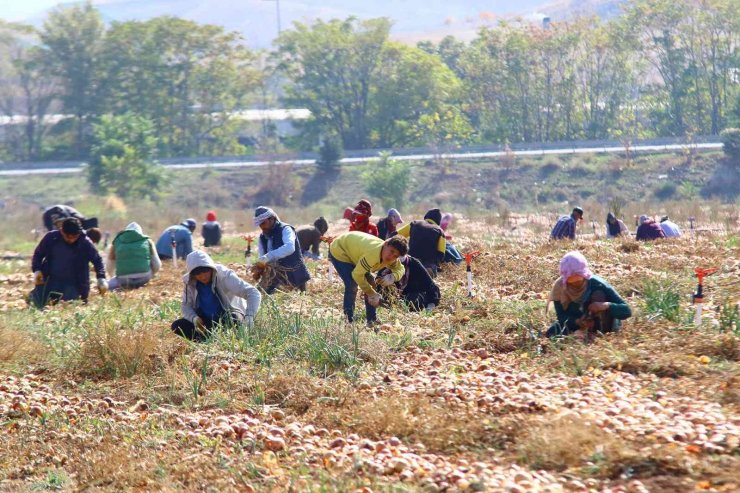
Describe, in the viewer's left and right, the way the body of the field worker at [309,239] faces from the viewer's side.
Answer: facing to the right of the viewer

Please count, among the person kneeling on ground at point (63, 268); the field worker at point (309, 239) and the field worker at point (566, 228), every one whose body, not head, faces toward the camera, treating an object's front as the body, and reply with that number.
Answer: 1

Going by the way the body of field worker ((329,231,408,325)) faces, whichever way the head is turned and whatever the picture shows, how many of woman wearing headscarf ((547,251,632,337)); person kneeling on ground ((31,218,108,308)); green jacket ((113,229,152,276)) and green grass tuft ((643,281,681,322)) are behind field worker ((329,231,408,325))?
2

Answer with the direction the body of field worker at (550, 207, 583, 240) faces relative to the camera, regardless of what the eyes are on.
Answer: to the viewer's right

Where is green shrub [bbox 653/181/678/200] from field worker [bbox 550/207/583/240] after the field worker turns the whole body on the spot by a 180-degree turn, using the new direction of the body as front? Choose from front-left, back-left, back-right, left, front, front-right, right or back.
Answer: right

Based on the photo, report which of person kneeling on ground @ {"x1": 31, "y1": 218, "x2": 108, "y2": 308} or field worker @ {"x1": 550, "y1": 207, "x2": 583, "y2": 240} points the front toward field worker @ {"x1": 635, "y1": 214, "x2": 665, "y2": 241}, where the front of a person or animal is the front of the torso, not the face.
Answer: field worker @ {"x1": 550, "y1": 207, "x2": 583, "y2": 240}

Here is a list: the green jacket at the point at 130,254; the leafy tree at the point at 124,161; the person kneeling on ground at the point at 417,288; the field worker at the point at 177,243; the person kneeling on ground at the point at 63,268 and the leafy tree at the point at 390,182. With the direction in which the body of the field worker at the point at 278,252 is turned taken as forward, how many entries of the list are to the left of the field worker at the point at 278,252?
1

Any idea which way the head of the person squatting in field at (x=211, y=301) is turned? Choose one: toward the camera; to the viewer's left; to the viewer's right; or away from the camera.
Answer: toward the camera

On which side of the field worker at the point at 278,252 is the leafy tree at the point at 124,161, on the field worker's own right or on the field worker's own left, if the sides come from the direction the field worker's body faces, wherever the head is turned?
on the field worker's own right

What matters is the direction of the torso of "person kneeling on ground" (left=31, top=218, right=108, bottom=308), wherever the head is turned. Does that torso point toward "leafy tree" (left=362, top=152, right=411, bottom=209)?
no

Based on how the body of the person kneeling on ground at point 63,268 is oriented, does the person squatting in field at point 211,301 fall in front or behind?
in front

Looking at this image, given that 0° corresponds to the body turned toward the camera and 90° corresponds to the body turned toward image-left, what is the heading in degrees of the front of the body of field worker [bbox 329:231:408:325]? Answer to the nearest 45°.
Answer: approximately 315°

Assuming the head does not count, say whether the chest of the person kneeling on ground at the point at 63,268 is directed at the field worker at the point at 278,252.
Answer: no

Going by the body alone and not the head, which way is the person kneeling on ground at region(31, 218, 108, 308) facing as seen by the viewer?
toward the camera
